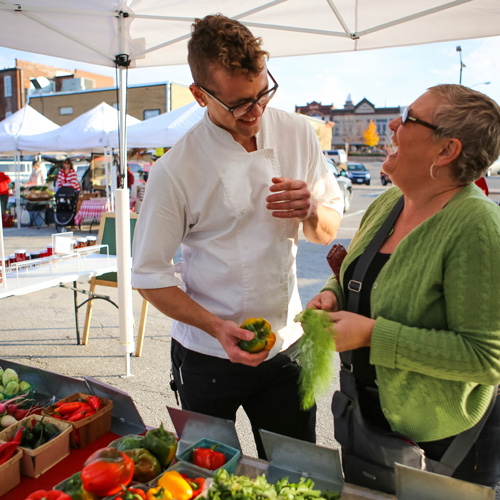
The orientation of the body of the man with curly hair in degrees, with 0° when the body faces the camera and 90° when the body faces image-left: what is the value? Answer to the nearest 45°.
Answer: approximately 315°

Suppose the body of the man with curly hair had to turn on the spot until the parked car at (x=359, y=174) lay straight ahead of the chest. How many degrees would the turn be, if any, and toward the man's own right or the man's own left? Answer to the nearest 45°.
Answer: approximately 135° to the man's own left

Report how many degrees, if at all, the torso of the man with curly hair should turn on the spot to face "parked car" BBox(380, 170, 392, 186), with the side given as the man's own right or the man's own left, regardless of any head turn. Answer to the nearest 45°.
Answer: approximately 135° to the man's own left

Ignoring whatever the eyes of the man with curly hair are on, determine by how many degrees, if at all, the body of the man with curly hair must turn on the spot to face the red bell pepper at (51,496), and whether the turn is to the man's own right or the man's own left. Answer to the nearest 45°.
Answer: approximately 90° to the man's own right
